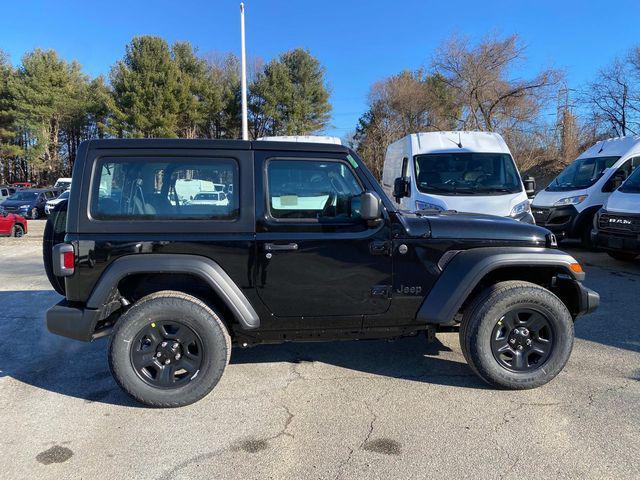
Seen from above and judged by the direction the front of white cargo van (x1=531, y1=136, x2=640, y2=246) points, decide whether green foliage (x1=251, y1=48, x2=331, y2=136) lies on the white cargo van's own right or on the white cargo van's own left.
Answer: on the white cargo van's own right

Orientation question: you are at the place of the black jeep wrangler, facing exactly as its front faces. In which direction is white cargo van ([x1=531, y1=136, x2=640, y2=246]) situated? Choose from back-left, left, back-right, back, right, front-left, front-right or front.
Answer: front-left

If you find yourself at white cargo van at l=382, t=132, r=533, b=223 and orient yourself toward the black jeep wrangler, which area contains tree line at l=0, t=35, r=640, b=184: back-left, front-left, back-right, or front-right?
back-right

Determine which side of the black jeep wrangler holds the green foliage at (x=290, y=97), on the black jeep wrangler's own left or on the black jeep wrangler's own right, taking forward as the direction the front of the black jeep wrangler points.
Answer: on the black jeep wrangler's own left

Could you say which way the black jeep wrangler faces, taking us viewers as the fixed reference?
facing to the right of the viewer

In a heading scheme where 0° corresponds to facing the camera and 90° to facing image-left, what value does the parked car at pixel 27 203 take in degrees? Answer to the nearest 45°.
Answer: approximately 45°

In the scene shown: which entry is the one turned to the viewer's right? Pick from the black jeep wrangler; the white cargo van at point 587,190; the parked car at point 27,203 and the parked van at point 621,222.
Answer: the black jeep wrangler

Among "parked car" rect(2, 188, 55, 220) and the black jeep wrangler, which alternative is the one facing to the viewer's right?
the black jeep wrangler

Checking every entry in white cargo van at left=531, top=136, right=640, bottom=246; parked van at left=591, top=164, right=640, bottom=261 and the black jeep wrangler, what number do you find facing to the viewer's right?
1
